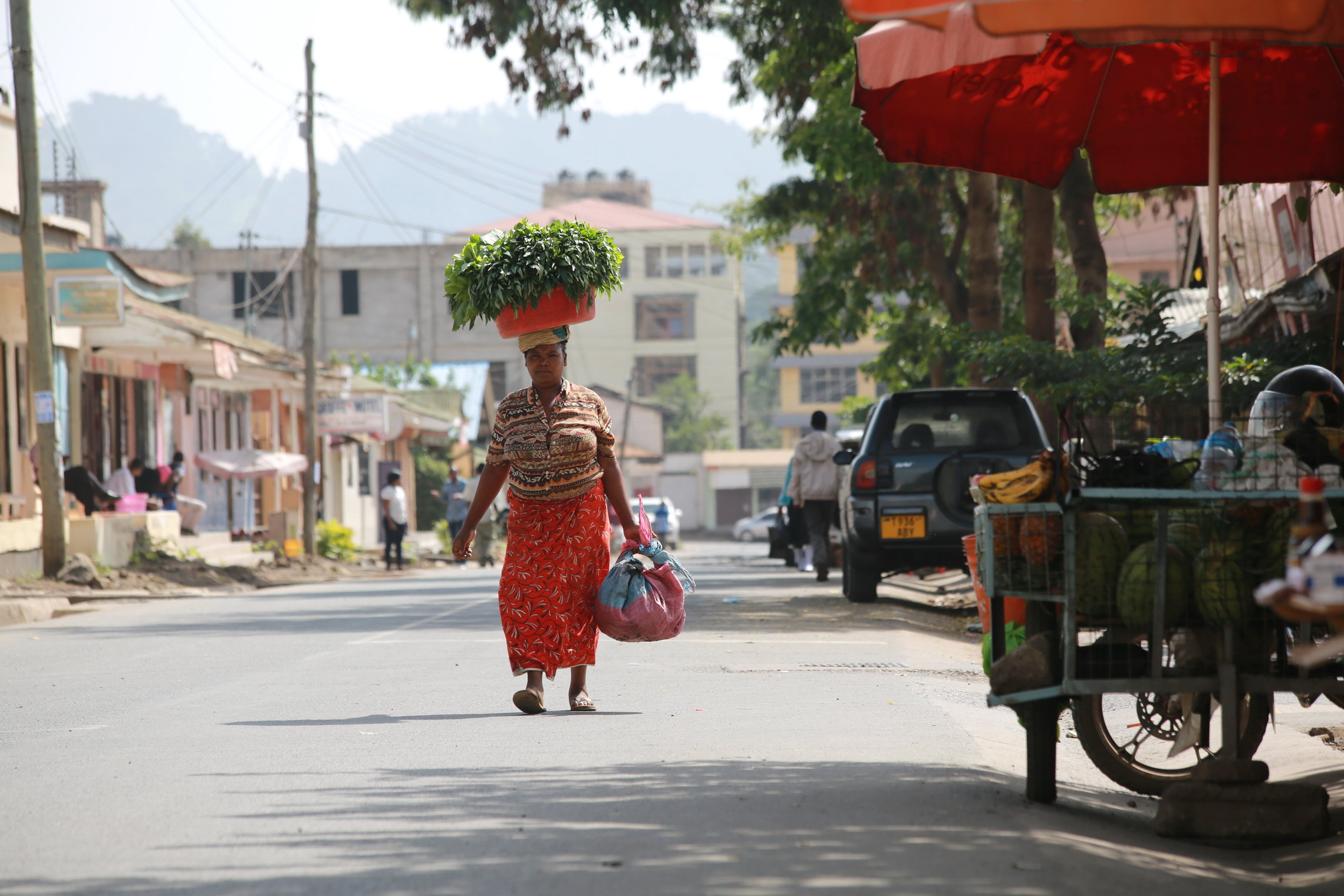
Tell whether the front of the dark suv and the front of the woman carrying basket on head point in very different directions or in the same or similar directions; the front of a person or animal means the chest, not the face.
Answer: very different directions

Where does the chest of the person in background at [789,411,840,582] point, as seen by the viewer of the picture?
away from the camera

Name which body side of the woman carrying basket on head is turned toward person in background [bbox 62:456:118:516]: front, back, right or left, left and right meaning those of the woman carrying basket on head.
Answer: back

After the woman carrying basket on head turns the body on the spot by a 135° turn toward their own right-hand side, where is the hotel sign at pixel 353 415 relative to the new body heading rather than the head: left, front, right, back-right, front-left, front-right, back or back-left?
front-right

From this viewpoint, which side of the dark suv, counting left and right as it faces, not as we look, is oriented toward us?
back

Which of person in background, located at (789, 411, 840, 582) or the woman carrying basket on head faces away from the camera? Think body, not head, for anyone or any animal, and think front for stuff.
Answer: the person in background

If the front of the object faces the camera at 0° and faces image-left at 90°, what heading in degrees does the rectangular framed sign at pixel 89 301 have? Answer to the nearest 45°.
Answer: approximately 0°

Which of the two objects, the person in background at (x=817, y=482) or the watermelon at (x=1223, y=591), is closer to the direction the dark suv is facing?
the person in background

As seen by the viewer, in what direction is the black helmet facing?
to the viewer's left

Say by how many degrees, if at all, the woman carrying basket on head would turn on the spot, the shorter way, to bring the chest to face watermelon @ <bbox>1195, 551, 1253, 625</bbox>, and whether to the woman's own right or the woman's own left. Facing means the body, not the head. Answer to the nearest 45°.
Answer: approximately 45° to the woman's own left
